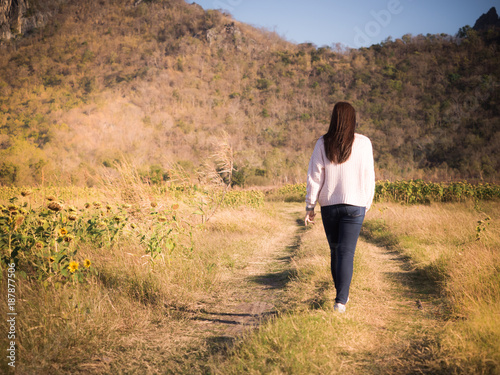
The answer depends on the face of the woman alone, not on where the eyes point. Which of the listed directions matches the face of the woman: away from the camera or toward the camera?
away from the camera

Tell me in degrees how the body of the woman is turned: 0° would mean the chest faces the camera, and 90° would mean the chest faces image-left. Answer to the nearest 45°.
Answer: approximately 180°
